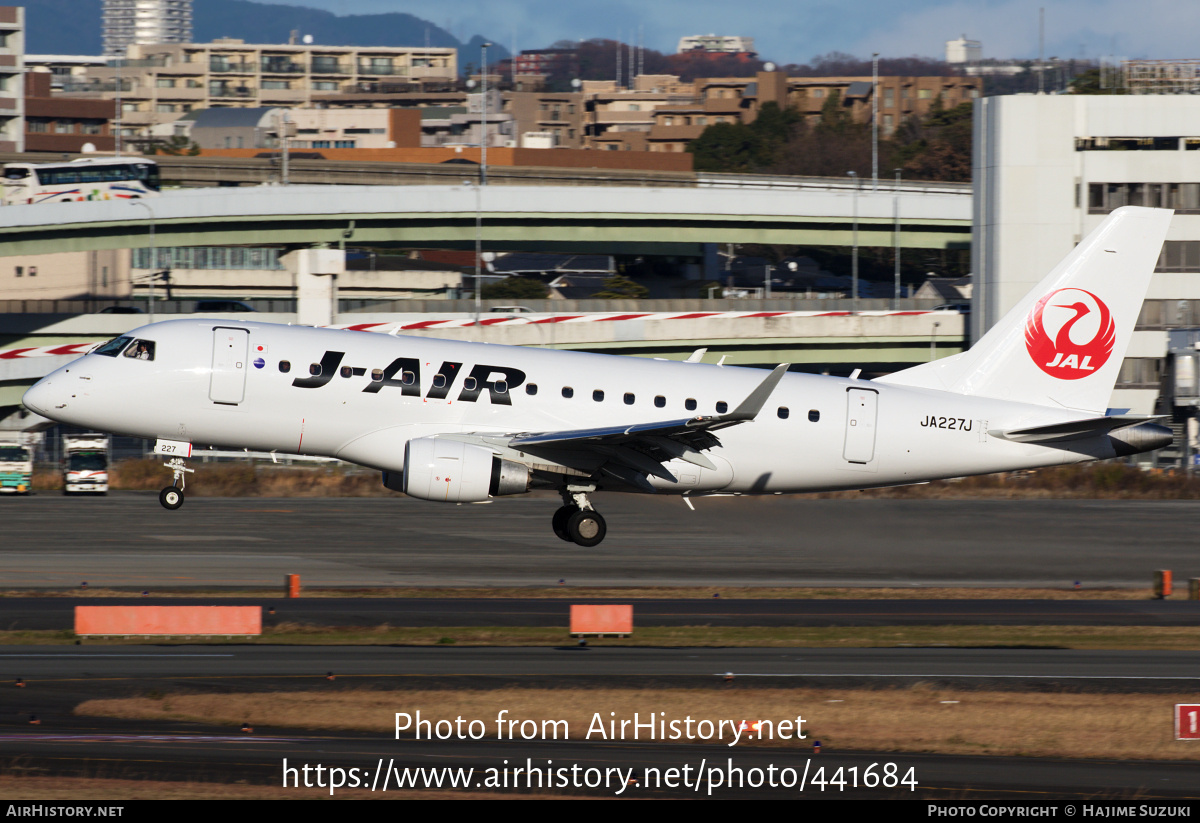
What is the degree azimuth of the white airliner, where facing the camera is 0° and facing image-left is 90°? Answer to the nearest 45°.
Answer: approximately 90°
